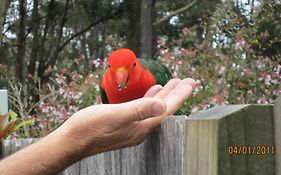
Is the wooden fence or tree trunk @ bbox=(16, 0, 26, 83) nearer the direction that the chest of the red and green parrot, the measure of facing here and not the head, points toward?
the wooden fence

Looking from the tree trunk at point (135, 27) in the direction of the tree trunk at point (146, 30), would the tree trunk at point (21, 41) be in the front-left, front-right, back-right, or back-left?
back-right

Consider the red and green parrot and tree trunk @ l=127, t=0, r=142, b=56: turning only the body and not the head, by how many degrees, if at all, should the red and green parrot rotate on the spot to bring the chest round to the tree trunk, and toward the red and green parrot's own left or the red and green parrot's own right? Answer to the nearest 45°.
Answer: approximately 135° to the red and green parrot's own right

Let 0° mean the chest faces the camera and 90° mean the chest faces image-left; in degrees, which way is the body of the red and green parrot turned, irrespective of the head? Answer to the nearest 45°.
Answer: approximately 45°

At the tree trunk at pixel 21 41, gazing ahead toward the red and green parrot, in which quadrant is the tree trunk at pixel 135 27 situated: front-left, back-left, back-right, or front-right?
front-left

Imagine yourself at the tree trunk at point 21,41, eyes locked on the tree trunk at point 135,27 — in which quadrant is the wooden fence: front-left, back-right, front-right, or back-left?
front-right

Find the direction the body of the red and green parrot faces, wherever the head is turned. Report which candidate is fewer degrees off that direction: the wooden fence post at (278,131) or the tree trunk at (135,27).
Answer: the wooden fence post

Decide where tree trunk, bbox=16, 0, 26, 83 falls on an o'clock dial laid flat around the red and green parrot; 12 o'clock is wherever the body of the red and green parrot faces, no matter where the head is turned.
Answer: The tree trunk is roughly at 4 o'clock from the red and green parrot.

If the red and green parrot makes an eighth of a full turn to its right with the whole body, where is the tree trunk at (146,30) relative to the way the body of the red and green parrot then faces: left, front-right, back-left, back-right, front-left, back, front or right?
right

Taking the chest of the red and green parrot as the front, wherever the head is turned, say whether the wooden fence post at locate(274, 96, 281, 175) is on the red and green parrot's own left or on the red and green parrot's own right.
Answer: on the red and green parrot's own left

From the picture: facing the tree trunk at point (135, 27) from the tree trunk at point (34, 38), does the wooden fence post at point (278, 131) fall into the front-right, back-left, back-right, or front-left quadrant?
front-right

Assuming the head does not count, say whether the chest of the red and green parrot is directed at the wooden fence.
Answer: no

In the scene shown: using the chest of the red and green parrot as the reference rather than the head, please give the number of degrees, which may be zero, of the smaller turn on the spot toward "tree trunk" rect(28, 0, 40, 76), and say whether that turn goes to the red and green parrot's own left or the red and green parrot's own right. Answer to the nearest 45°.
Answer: approximately 135° to the red and green parrot's own right
